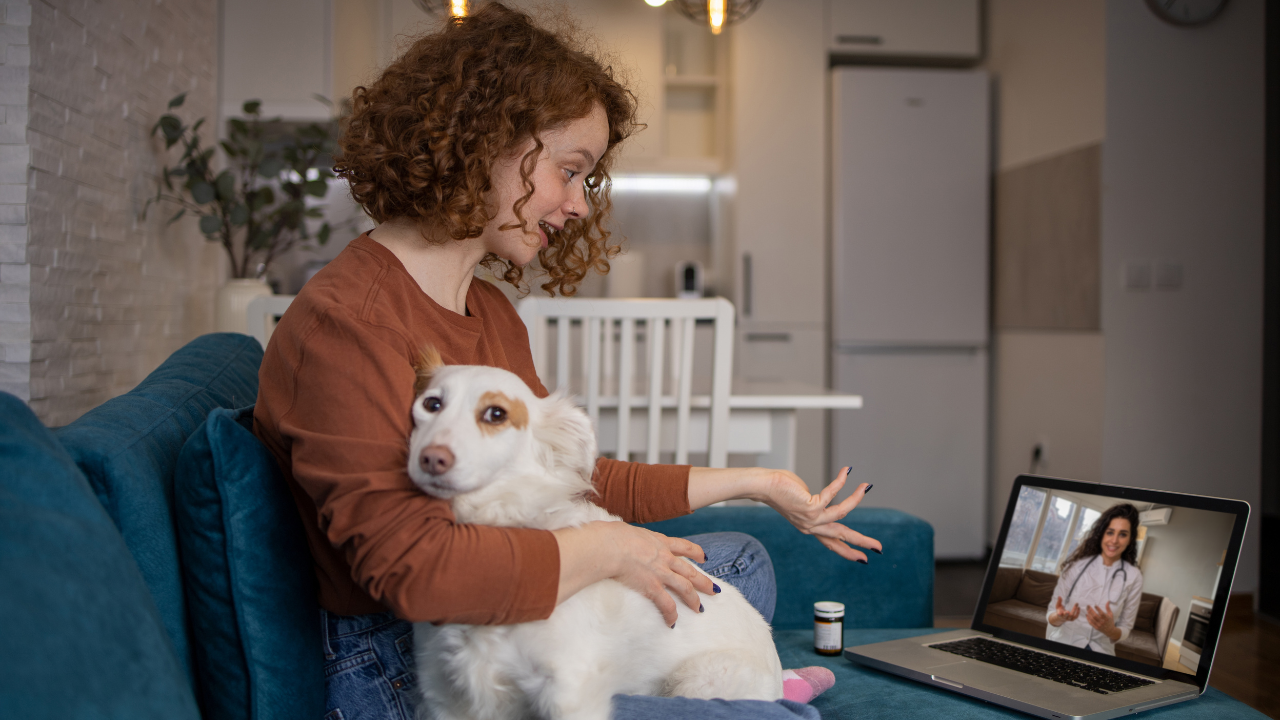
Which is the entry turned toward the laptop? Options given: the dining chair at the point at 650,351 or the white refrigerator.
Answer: the white refrigerator

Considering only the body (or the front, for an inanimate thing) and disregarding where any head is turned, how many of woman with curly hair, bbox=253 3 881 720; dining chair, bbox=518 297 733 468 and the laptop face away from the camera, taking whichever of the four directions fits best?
1

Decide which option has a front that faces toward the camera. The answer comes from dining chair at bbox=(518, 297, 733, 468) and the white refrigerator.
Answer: the white refrigerator

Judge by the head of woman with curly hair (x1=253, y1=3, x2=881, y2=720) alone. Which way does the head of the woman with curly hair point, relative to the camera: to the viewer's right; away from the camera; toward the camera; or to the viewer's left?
to the viewer's right

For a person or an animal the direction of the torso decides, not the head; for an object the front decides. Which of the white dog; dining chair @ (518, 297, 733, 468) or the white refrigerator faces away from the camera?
the dining chair

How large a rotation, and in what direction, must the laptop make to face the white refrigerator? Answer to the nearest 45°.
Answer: approximately 135° to its right

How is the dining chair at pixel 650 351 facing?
away from the camera

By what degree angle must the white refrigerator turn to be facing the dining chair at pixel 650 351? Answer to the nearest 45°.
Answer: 0° — it already faces it

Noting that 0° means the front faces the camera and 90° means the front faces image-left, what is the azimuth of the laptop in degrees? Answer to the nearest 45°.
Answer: approximately 45°

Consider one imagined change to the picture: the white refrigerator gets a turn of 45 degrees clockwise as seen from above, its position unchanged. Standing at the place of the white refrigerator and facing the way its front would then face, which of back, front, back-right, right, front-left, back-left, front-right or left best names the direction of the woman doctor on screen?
front-left

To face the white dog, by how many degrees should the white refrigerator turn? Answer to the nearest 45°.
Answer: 0° — it already faces it

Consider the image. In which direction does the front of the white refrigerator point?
toward the camera

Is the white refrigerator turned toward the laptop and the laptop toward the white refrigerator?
no

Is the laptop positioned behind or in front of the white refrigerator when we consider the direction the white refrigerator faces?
in front

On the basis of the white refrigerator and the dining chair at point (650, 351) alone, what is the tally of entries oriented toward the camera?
1

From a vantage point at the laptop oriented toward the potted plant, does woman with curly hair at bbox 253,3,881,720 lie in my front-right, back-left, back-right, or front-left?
front-left

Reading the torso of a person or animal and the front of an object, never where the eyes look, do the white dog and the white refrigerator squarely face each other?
no
